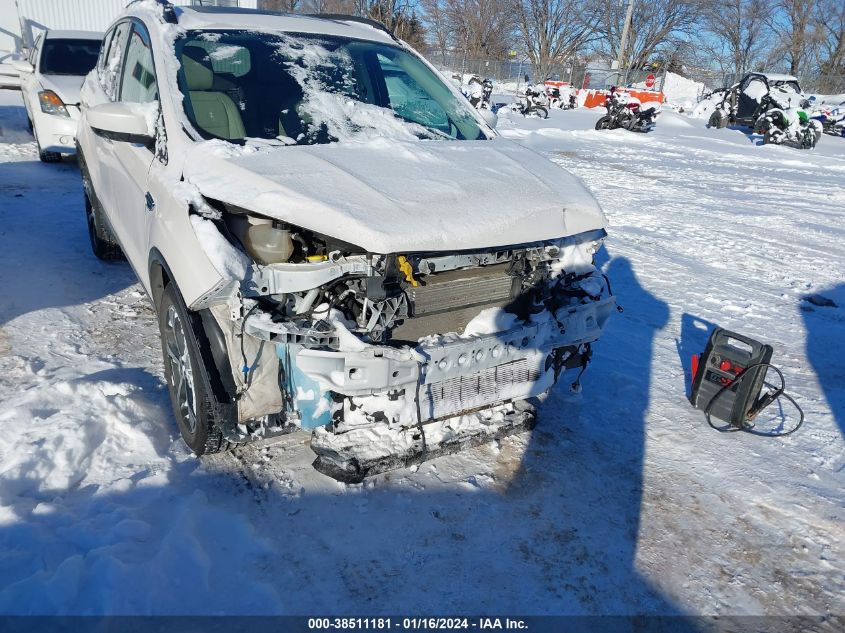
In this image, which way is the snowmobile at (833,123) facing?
to the viewer's left

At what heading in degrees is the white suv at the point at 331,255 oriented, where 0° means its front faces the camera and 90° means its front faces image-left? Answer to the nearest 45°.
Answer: approximately 315°

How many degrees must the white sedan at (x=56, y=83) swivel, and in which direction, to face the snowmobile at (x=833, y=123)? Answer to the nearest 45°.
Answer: approximately 90° to its left

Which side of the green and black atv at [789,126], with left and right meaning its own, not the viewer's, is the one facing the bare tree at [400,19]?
back

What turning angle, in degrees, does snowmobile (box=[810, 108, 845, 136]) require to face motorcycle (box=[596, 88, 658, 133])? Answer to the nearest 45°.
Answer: approximately 45° to its left

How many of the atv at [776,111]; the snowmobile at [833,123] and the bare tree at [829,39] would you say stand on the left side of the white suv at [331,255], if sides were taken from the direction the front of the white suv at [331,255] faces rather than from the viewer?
3
